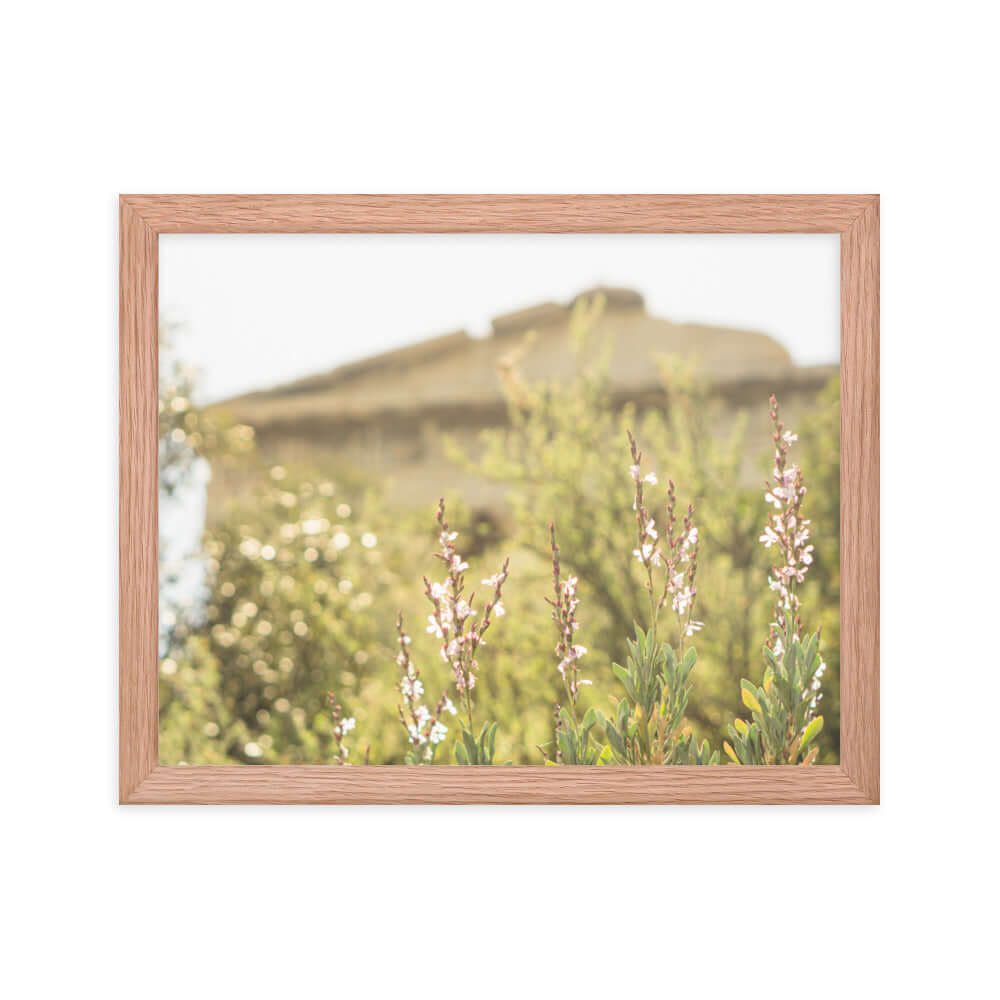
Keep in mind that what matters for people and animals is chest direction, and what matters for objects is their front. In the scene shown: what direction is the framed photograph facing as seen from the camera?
toward the camera
